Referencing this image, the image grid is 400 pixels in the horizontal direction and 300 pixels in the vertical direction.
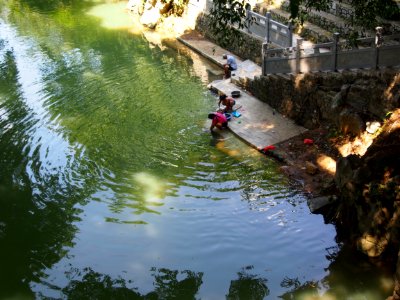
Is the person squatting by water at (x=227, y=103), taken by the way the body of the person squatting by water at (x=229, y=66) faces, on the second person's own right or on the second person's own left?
on the second person's own left

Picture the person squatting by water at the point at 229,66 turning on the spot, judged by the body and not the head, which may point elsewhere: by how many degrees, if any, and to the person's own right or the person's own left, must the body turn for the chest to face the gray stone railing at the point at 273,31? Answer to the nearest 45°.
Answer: approximately 180°

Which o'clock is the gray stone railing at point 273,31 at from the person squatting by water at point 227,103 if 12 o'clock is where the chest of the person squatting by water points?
The gray stone railing is roughly at 4 o'clock from the person squatting by water.

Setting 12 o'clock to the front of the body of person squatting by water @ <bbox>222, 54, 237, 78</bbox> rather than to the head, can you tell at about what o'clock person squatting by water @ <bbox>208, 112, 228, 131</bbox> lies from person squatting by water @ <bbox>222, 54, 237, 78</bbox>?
person squatting by water @ <bbox>208, 112, 228, 131</bbox> is roughly at 9 o'clock from person squatting by water @ <bbox>222, 54, 237, 78</bbox>.

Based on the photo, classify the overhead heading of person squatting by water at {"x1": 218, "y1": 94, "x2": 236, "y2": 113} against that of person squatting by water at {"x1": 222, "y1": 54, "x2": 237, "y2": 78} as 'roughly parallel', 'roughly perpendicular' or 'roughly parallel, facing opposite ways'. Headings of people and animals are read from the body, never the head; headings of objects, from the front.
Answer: roughly parallel

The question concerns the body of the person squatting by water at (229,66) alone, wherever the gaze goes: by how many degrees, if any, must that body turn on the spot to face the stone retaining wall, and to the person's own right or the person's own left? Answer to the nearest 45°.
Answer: approximately 135° to the person's own left

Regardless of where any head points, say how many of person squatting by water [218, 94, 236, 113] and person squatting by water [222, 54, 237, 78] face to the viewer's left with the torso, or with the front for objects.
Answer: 2

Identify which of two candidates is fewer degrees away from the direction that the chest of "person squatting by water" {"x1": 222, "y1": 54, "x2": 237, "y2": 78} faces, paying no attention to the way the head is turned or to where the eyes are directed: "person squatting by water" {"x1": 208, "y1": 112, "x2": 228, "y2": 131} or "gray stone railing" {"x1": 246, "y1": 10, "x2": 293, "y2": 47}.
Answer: the person squatting by water

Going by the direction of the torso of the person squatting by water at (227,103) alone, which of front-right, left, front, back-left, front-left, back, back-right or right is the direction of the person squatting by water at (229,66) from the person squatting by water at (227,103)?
right

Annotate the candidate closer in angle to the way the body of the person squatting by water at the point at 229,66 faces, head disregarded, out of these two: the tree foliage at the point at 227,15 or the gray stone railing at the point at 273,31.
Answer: the tree foliage

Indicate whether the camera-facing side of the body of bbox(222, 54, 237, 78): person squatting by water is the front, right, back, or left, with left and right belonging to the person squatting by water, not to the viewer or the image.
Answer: left

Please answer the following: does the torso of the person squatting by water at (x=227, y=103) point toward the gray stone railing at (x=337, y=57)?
no

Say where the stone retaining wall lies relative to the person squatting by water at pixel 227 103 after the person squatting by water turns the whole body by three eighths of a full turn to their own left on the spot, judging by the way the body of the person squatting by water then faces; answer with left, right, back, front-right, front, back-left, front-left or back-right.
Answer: front

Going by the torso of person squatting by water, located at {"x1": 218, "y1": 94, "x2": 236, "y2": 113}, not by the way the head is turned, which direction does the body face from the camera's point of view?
to the viewer's left
